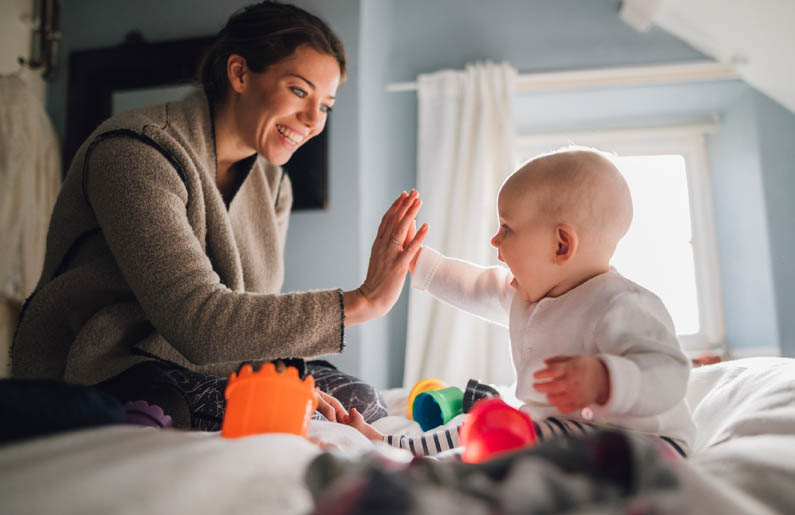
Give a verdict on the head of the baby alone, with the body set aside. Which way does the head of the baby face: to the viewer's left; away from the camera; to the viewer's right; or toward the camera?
to the viewer's left

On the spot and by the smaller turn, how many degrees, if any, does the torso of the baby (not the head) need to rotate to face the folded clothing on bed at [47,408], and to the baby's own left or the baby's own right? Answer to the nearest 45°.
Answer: approximately 45° to the baby's own left

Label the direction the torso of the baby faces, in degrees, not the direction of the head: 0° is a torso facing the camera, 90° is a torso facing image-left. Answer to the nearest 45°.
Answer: approximately 90°

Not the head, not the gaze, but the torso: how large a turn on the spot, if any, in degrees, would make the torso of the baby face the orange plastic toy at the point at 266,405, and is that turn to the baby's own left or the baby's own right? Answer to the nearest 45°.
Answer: approximately 45° to the baby's own left

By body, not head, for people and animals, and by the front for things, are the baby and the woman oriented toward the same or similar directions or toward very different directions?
very different directions

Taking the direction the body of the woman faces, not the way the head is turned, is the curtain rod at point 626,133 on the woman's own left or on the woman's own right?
on the woman's own left

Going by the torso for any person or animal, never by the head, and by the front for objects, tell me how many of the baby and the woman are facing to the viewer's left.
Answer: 1

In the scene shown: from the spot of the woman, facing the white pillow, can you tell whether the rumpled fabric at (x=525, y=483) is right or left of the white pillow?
right

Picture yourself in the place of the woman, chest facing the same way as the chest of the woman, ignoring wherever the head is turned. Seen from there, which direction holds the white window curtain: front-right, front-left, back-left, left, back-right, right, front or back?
left

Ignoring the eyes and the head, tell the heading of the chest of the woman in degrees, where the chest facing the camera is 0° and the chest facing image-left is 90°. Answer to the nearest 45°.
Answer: approximately 315°

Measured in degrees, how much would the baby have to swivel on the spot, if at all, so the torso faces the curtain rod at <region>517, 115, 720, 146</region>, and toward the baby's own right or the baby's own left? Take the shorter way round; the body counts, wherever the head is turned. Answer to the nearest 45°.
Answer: approximately 90° to the baby's own right
